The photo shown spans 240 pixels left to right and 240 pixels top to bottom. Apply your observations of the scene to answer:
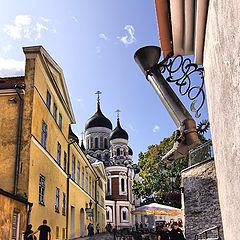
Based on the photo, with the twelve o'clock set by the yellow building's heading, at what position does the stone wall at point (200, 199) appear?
The stone wall is roughly at 12 o'clock from the yellow building.

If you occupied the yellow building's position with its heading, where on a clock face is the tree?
The tree is roughly at 10 o'clock from the yellow building.

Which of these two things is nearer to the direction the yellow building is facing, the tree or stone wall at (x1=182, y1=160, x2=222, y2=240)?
the stone wall

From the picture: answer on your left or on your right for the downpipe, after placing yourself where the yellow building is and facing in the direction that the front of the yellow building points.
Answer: on your right

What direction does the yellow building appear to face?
to the viewer's right
